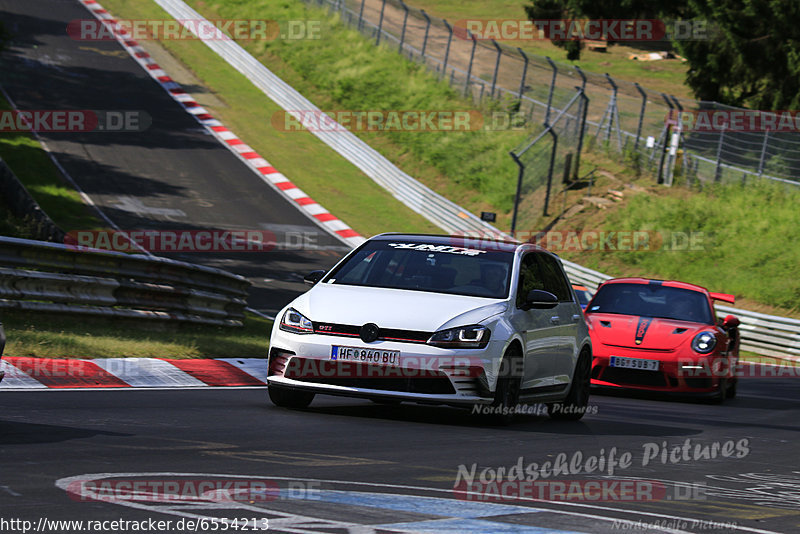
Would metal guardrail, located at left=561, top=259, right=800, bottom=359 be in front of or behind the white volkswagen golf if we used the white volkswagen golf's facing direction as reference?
behind

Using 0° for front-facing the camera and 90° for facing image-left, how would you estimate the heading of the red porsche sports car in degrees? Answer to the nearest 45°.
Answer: approximately 45°

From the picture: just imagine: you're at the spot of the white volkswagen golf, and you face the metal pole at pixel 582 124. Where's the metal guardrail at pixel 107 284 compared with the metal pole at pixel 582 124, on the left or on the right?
left

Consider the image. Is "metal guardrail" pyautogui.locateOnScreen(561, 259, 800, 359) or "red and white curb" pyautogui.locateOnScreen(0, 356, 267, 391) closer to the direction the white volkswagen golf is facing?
the red and white curb

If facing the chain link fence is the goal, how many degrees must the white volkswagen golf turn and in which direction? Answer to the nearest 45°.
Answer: approximately 135° to its right

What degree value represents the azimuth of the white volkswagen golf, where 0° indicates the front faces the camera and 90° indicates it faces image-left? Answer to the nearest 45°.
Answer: approximately 45°

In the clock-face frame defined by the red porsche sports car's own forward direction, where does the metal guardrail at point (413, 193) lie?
The metal guardrail is roughly at 4 o'clock from the red porsche sports car.
